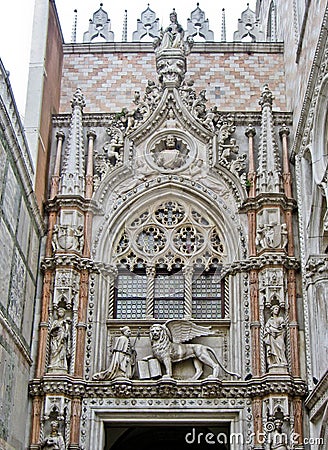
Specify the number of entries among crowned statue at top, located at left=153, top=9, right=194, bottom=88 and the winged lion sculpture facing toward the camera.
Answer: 1

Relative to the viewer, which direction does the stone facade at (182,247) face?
toward the camera

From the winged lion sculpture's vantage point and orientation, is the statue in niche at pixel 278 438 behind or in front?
behind

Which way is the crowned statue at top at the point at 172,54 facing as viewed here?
toward the camera

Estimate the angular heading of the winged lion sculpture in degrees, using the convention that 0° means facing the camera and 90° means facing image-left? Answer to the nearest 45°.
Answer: approximately 90°

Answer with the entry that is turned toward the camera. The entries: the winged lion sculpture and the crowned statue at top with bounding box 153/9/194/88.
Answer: the crowned statue at top
